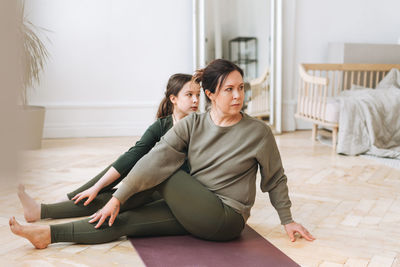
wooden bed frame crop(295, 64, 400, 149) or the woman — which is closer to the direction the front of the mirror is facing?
the woman

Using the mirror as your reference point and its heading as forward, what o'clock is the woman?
The woman is roughly at 12 o'clock from the mirror.

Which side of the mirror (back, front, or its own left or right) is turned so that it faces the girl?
front

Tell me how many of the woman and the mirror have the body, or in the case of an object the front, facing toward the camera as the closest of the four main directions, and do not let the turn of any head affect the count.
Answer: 2

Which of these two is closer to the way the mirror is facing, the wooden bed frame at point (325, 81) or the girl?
the girl

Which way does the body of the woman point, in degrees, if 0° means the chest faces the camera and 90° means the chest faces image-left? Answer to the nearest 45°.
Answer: approximately 0°

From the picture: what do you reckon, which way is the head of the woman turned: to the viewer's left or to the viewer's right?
to the viewer's right
